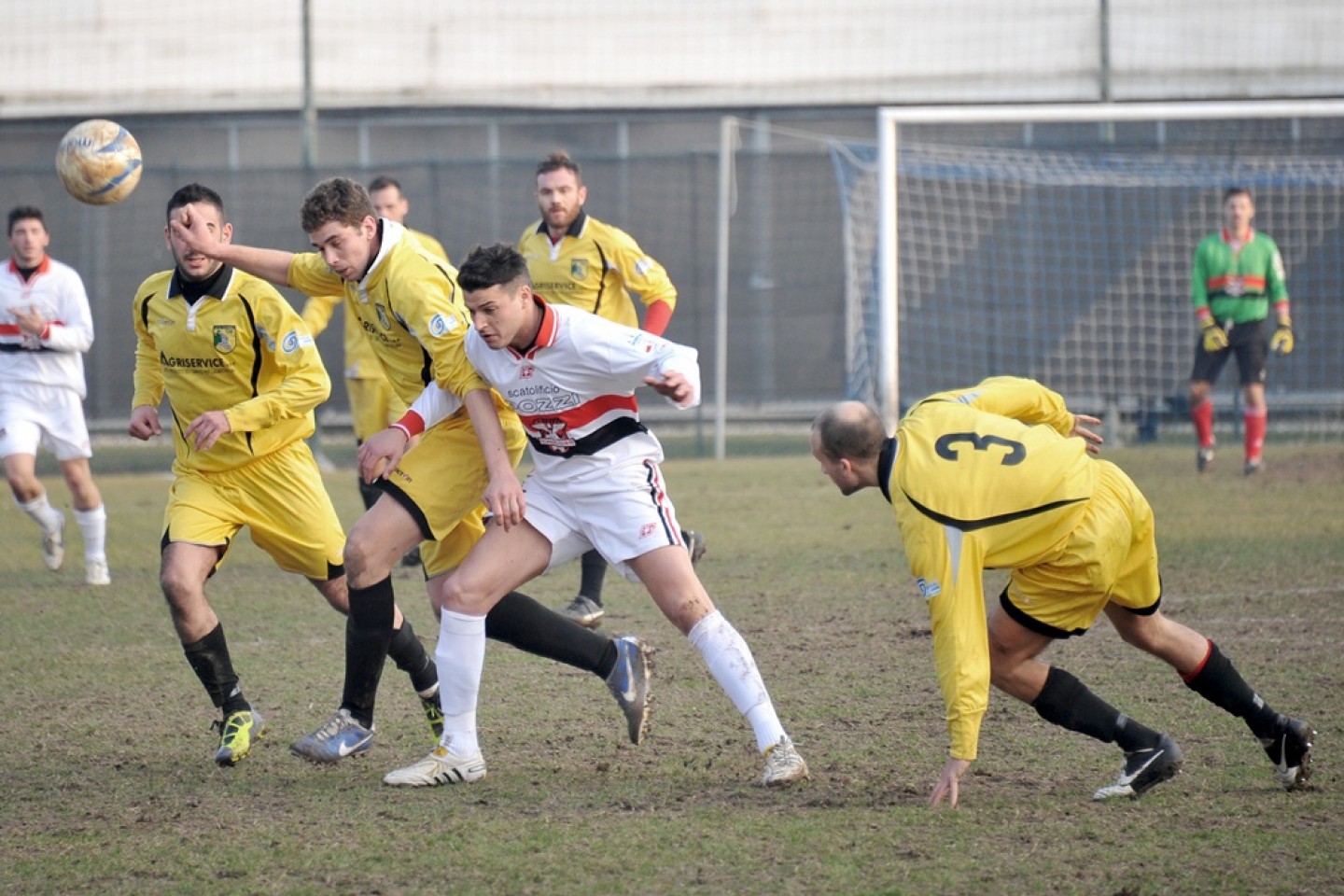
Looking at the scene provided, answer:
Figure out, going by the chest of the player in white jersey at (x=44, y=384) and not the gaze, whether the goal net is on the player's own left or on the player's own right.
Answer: on the player's own left

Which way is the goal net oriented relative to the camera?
toward the camera

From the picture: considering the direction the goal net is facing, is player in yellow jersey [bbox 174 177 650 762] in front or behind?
in front

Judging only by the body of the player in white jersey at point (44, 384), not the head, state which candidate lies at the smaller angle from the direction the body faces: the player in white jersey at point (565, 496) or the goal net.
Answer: the player in white jersey

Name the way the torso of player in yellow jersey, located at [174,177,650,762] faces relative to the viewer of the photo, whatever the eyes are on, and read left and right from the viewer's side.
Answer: facing the viewer and to the left of the viewer

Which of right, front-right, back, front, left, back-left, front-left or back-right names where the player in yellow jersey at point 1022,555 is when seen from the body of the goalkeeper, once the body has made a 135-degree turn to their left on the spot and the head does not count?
back-right

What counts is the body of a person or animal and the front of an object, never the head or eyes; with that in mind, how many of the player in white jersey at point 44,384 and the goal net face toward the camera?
2

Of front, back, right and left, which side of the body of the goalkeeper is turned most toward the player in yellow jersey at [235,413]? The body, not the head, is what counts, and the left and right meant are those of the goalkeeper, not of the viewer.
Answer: front

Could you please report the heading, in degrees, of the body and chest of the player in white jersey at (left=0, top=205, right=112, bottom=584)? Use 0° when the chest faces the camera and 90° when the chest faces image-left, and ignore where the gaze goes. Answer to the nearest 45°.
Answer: approximately 0°

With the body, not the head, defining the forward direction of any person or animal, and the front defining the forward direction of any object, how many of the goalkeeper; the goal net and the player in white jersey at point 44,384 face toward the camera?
3

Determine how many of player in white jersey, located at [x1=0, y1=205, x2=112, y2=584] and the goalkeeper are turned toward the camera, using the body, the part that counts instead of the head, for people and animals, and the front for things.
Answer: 2
